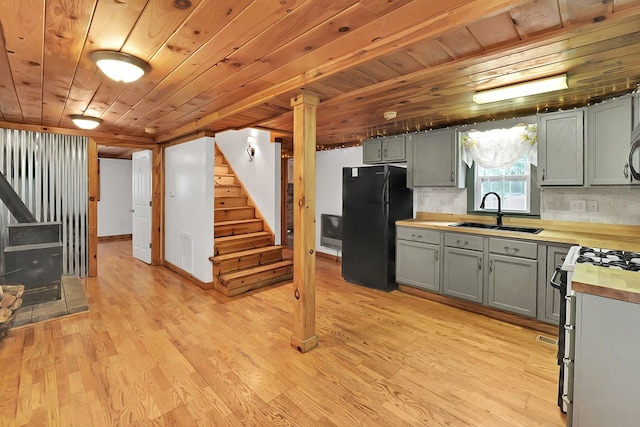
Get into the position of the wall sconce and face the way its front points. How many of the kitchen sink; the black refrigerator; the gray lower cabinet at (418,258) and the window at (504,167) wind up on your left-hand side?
4

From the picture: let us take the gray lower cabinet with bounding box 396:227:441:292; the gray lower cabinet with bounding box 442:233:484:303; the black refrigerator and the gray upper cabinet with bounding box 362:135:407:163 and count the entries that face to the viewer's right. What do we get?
0

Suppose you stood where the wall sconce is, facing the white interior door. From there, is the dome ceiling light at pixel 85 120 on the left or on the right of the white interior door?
left

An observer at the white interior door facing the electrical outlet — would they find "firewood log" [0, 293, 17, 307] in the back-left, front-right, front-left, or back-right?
front-right

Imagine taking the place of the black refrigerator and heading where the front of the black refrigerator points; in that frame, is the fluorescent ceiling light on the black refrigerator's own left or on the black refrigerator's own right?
on the black refrigerator's own left

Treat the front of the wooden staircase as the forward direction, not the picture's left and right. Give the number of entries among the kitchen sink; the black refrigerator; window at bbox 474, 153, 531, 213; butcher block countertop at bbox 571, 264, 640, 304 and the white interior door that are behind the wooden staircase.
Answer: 1

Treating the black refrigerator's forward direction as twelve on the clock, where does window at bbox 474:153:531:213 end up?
The window is roughly at 8 o'clock from the black refrigerator.

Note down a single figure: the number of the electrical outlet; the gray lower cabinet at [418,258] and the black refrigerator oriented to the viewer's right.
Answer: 0

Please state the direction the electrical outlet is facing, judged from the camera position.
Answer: facing the viewer

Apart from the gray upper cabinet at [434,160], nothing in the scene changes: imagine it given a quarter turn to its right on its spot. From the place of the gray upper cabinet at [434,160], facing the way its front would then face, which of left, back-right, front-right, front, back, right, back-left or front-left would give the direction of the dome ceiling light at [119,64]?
left

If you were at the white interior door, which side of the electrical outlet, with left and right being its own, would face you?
right

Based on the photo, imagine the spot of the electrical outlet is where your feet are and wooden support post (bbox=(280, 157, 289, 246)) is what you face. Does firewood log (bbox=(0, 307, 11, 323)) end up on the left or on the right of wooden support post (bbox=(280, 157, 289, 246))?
left
